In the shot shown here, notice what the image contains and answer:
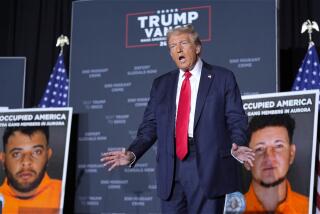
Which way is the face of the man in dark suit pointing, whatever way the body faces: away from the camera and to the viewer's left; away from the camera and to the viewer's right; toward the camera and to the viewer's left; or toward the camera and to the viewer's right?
toward the camera and to the viewer's left

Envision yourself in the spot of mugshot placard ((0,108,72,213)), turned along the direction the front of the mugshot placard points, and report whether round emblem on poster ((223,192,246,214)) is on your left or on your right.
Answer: on your left

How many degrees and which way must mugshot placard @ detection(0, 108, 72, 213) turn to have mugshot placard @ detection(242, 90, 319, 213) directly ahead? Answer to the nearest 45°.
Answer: approximately 45° to its left

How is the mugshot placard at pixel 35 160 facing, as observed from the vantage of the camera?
facing the viewer
